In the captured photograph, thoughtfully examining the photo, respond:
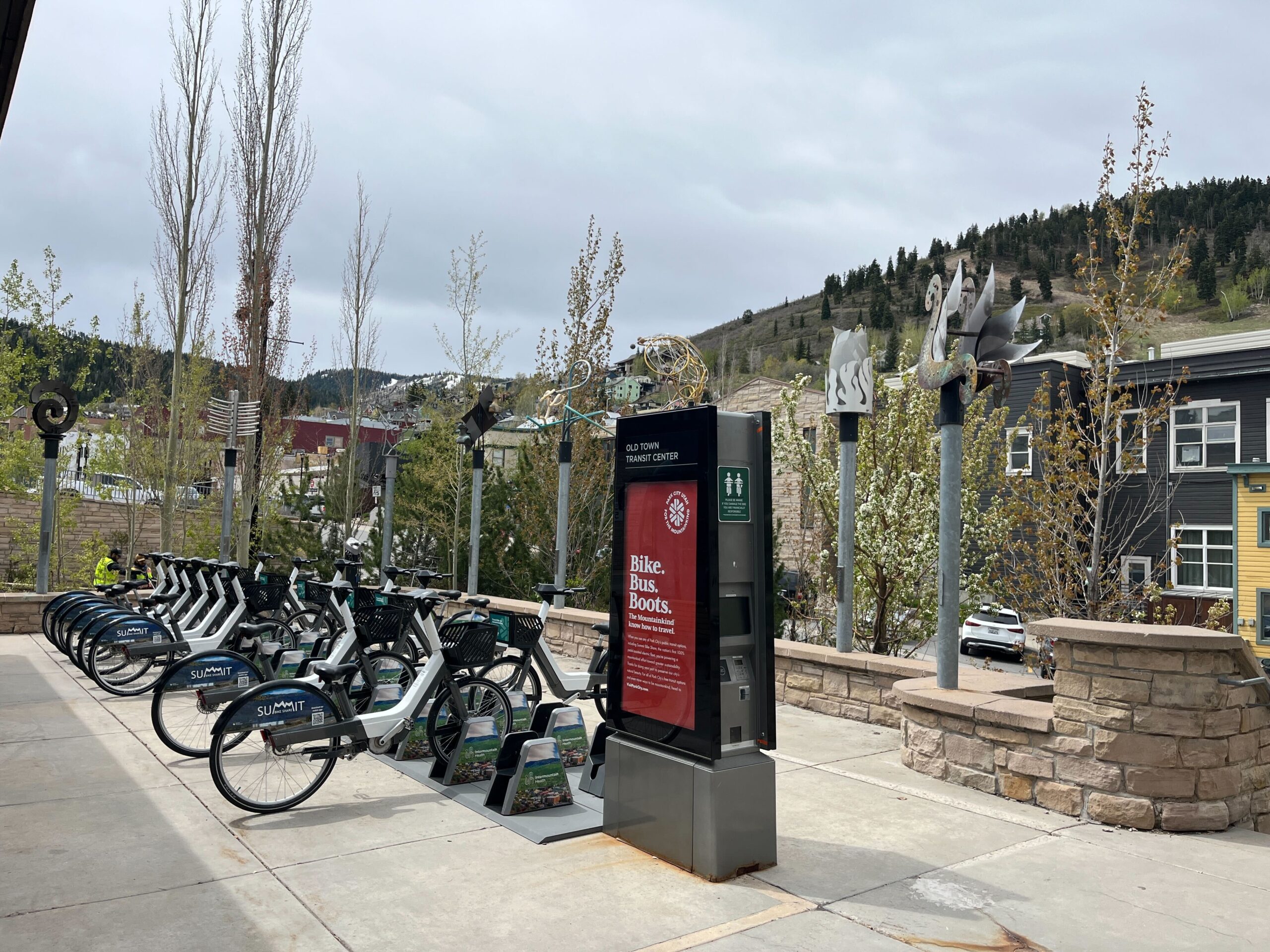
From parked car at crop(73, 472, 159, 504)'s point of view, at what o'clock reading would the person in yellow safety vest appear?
The person in yellow safety vest is roughly at 3 o'clock from the parked car.

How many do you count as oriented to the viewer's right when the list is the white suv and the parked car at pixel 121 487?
1

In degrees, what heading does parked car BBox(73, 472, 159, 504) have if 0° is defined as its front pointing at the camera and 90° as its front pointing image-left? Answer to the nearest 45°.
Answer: approximately 270°

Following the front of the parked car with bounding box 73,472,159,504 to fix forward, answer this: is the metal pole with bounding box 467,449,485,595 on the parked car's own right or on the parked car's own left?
on the parked car's own right
